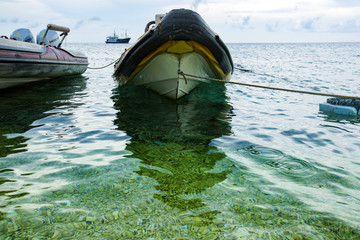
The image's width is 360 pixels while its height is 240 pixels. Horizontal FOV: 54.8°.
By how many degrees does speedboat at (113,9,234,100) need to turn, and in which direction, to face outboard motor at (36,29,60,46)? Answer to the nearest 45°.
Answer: approximately 135° to its right

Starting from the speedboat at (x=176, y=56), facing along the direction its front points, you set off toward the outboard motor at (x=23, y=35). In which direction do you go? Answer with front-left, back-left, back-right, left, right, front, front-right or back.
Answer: back-right

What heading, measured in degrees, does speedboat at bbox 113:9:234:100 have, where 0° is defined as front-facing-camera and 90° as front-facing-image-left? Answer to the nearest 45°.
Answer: approximately 0°
